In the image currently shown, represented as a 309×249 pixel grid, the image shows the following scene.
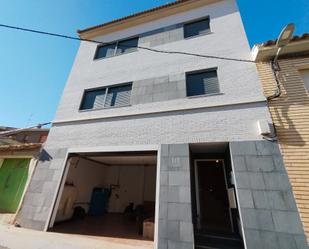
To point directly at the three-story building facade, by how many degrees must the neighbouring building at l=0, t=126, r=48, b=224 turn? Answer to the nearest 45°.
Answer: approximately 45° to its left

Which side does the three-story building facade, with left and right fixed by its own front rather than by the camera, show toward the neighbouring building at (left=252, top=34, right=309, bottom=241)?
left

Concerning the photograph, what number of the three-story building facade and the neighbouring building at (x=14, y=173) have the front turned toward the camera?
2

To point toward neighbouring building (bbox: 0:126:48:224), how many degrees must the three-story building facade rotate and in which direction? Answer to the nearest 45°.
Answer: approximately 90° to its right

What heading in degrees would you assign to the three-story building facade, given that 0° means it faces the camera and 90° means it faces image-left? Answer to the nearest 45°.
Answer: approximately 0°

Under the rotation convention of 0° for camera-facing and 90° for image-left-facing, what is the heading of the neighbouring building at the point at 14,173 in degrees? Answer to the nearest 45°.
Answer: approximately 0°

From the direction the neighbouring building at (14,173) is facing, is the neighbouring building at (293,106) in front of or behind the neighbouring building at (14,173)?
in front

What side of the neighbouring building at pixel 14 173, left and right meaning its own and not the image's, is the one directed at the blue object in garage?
left
